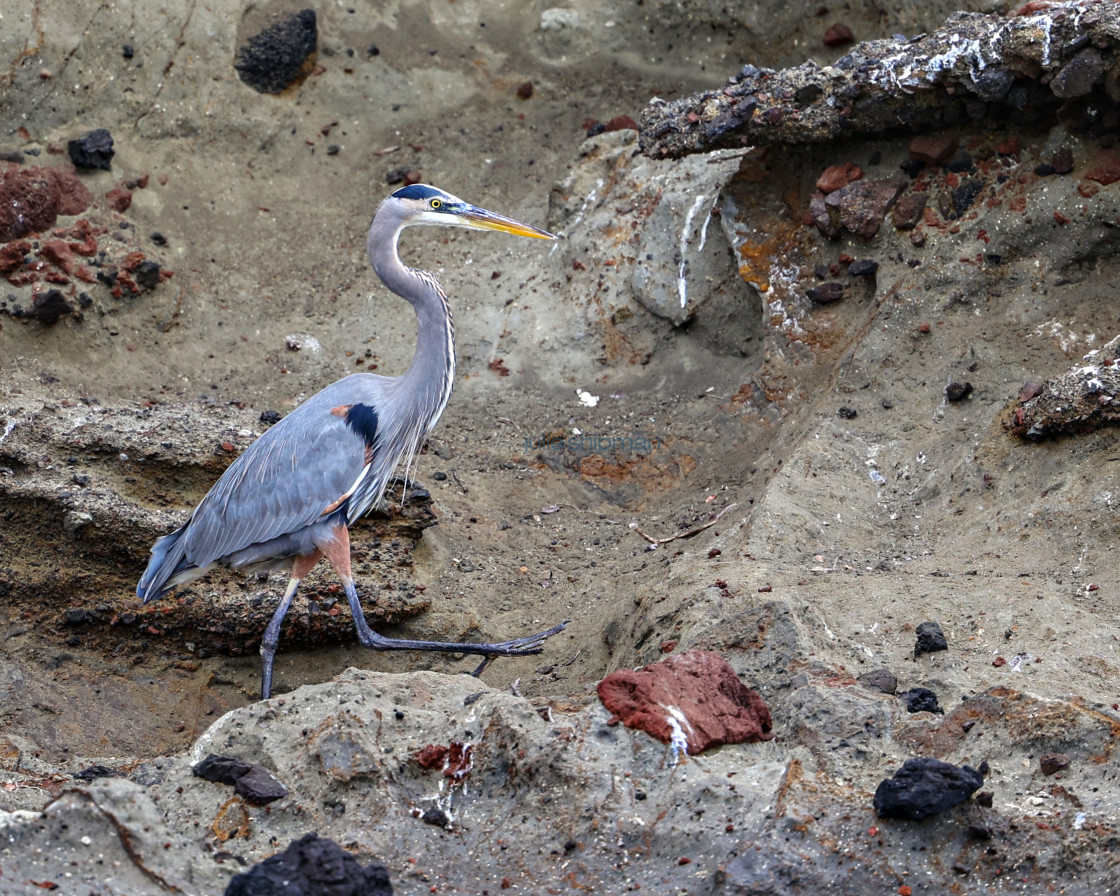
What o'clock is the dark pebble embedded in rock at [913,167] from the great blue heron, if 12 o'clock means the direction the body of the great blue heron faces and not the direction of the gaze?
The dark pebble embedded in rock is roughly at 11 o'clock from the great blue heron.

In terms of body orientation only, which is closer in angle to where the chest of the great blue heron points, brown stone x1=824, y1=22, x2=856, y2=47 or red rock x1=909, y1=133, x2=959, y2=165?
the red rock

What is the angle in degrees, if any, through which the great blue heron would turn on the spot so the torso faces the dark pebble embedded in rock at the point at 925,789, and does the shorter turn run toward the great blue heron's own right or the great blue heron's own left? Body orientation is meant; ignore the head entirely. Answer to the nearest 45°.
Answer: approximately 45° to the great blue heron's own right

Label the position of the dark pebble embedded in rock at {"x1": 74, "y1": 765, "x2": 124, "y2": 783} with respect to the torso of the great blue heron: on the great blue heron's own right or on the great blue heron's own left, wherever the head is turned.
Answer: on the great blue heron's own right

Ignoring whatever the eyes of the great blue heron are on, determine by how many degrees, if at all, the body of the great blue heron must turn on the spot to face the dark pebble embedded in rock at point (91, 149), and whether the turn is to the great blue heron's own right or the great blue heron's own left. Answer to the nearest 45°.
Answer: approximately 135° to the great blue heron's own left

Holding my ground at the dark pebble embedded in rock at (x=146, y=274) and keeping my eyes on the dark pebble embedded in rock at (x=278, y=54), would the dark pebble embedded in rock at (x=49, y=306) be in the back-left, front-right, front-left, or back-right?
back-left

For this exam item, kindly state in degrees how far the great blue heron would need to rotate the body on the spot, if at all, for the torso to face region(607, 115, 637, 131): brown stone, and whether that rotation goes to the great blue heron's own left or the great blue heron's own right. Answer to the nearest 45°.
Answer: approximately 90° to the great blue heron's own left

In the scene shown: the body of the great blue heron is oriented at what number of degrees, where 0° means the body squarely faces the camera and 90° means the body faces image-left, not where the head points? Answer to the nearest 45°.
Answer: approximately 270°

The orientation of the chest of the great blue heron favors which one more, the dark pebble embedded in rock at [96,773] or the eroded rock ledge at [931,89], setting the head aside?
the eroded rock ledge

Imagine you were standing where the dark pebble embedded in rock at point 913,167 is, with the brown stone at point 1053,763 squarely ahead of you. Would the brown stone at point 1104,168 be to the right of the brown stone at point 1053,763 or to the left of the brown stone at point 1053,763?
left

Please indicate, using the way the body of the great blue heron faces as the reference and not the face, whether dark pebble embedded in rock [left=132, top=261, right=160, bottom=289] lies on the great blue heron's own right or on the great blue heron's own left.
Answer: on the great blue heron's own left
